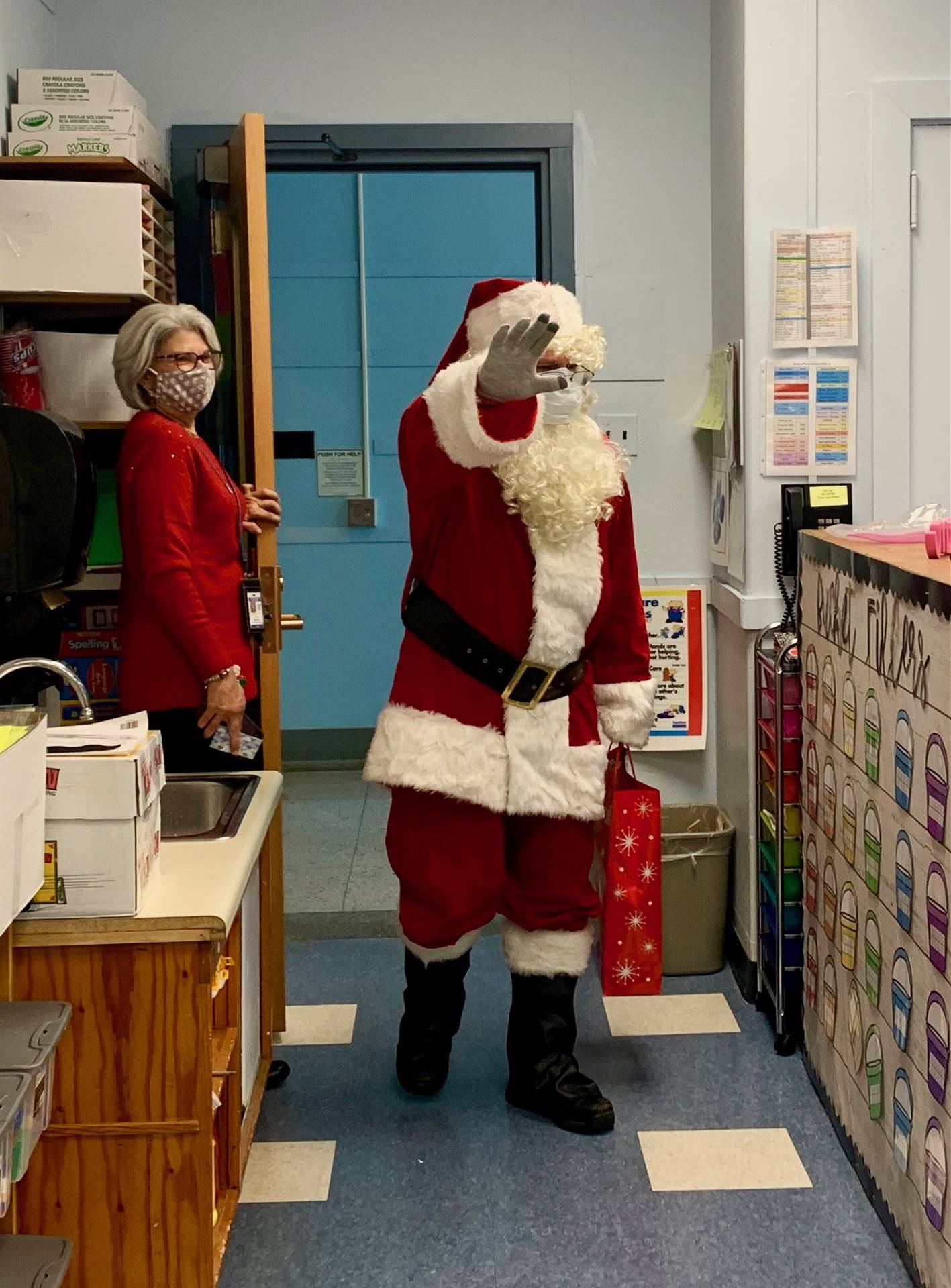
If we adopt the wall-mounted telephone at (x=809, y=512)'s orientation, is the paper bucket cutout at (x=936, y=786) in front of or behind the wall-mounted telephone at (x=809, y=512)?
in front

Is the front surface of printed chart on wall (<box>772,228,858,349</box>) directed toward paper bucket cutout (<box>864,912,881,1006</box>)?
yes

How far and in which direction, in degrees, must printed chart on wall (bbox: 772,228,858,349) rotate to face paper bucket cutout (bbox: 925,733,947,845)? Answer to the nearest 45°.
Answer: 0° — it already faces it

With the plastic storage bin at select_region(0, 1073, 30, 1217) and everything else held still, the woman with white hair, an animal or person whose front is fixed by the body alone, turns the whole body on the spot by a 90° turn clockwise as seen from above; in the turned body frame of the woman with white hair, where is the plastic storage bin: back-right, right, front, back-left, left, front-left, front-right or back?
front

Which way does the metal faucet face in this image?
to the viewer's right

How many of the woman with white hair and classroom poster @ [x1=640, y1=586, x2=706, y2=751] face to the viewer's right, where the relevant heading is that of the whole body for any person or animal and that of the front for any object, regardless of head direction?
1

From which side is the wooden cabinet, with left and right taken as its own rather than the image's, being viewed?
right
